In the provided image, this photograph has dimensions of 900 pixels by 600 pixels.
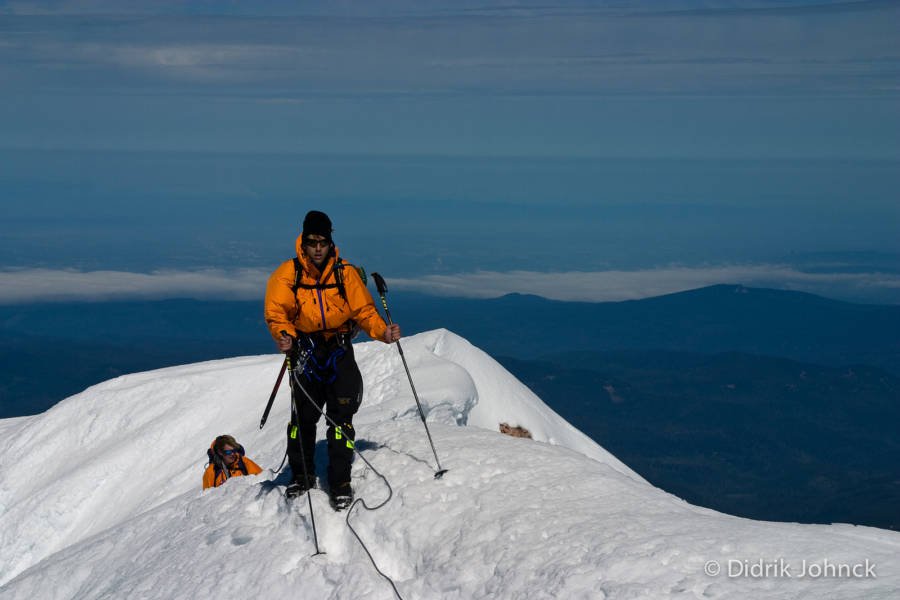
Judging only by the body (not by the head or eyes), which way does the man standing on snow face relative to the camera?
toward the camera

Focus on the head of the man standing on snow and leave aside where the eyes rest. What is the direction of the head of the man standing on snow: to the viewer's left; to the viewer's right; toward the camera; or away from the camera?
toward the camera
